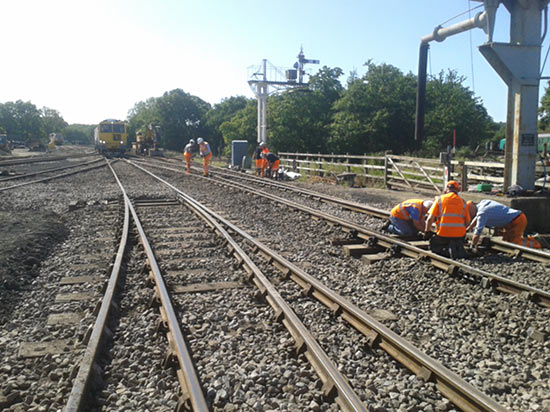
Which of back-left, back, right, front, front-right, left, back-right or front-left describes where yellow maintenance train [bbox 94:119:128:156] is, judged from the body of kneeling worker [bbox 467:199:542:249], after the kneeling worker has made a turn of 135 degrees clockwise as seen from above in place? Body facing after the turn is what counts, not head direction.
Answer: left

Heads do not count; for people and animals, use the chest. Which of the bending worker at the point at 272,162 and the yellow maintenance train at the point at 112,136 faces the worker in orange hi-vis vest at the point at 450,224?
the yellow maintenance train

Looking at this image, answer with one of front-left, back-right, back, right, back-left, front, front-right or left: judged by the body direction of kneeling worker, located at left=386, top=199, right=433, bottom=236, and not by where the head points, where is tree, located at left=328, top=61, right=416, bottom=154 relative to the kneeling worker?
left

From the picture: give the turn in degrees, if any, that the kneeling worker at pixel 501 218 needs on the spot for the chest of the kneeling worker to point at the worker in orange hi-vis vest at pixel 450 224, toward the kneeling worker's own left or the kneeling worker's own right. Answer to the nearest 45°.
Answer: approximately 45° to the kneeling worker's own left

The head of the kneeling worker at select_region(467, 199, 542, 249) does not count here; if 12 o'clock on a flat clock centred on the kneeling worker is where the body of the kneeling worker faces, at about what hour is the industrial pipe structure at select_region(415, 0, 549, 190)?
The industrial pipe structure is roughly at 3 o'clock from the kneeling worker.

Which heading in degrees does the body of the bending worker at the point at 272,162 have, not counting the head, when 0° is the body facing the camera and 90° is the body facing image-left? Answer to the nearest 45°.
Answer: approximately 90°

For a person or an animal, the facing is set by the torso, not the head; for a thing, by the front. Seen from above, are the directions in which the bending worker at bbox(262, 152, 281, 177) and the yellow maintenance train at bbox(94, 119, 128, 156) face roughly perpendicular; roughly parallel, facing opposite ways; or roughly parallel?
roughly perpendicular

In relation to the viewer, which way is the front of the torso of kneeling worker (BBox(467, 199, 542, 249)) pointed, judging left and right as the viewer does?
facing to the left of the viewer

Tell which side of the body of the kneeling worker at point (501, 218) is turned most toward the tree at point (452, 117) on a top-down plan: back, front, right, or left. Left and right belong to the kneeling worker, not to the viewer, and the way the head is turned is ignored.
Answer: right

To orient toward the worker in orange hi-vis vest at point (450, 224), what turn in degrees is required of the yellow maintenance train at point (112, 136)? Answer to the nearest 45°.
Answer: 0° — it already faces them

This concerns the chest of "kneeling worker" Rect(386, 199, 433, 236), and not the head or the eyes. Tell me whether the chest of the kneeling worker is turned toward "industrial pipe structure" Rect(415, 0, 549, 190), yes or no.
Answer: no

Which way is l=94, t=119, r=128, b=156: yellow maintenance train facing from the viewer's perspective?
toward the camera
